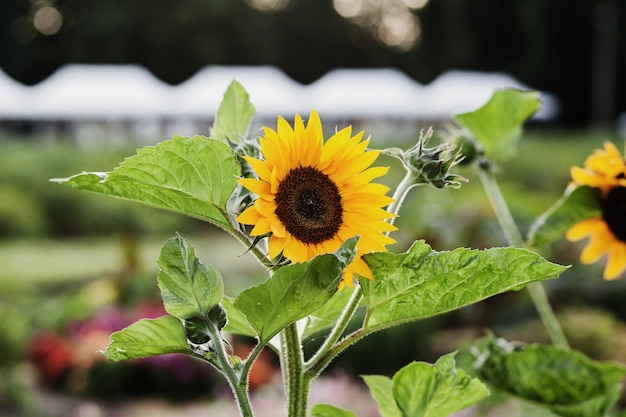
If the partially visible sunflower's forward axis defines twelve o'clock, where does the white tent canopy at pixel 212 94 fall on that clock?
The white tent canopy is roughly at 5 o'clock from the partially visible sunflower.

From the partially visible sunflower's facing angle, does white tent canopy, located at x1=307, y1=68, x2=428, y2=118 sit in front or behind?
behind

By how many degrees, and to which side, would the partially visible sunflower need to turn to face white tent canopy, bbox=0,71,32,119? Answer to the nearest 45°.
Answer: approximately 135° to its right

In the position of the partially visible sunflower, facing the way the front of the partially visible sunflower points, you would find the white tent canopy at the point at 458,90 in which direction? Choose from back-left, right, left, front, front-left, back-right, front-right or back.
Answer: back

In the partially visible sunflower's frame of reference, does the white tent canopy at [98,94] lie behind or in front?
behind

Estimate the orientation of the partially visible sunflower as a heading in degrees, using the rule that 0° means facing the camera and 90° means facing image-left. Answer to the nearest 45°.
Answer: approximately 0°
